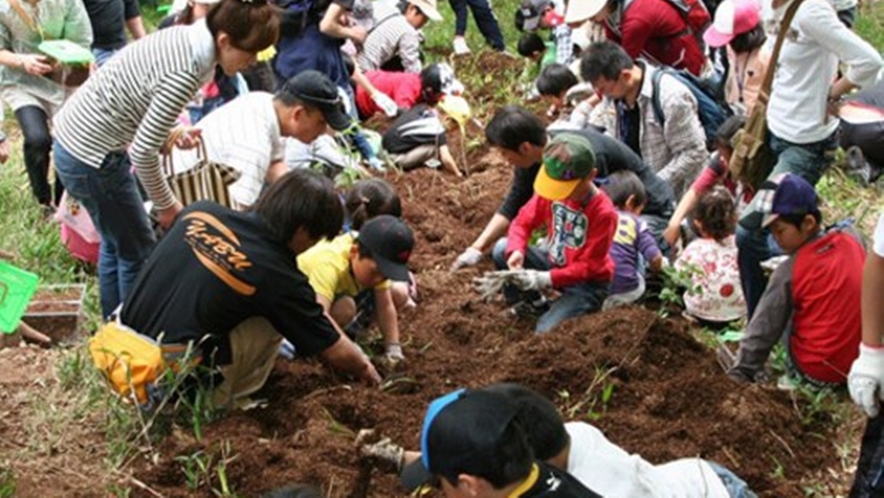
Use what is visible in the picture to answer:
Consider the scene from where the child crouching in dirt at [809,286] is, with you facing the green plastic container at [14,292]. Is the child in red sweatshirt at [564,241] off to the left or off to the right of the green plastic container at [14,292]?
right

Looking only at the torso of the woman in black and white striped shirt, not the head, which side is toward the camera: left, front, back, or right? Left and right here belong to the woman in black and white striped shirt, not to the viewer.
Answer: right

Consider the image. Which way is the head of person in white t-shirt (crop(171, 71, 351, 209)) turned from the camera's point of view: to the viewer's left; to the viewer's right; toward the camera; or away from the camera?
to the viewer's right

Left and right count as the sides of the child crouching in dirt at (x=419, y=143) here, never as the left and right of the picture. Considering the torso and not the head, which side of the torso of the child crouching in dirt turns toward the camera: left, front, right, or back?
right

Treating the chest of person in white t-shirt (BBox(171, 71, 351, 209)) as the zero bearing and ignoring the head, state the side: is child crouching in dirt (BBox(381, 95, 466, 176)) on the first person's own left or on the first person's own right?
on the first person's own left

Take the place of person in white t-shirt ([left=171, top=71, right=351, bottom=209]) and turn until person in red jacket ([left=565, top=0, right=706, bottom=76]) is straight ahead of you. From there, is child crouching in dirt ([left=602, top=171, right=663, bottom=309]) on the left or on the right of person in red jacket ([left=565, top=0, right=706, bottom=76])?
right

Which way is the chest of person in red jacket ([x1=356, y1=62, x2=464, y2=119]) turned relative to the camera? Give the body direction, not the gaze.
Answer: to the viewer's right

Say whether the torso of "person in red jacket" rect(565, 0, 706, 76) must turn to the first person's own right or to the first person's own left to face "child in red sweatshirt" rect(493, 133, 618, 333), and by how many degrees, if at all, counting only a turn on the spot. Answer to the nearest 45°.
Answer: approximately 90° to the first person's own left

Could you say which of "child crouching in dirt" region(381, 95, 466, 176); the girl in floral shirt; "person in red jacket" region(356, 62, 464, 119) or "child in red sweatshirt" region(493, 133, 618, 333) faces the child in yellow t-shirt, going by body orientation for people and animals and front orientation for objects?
the child in red sweatshirt
